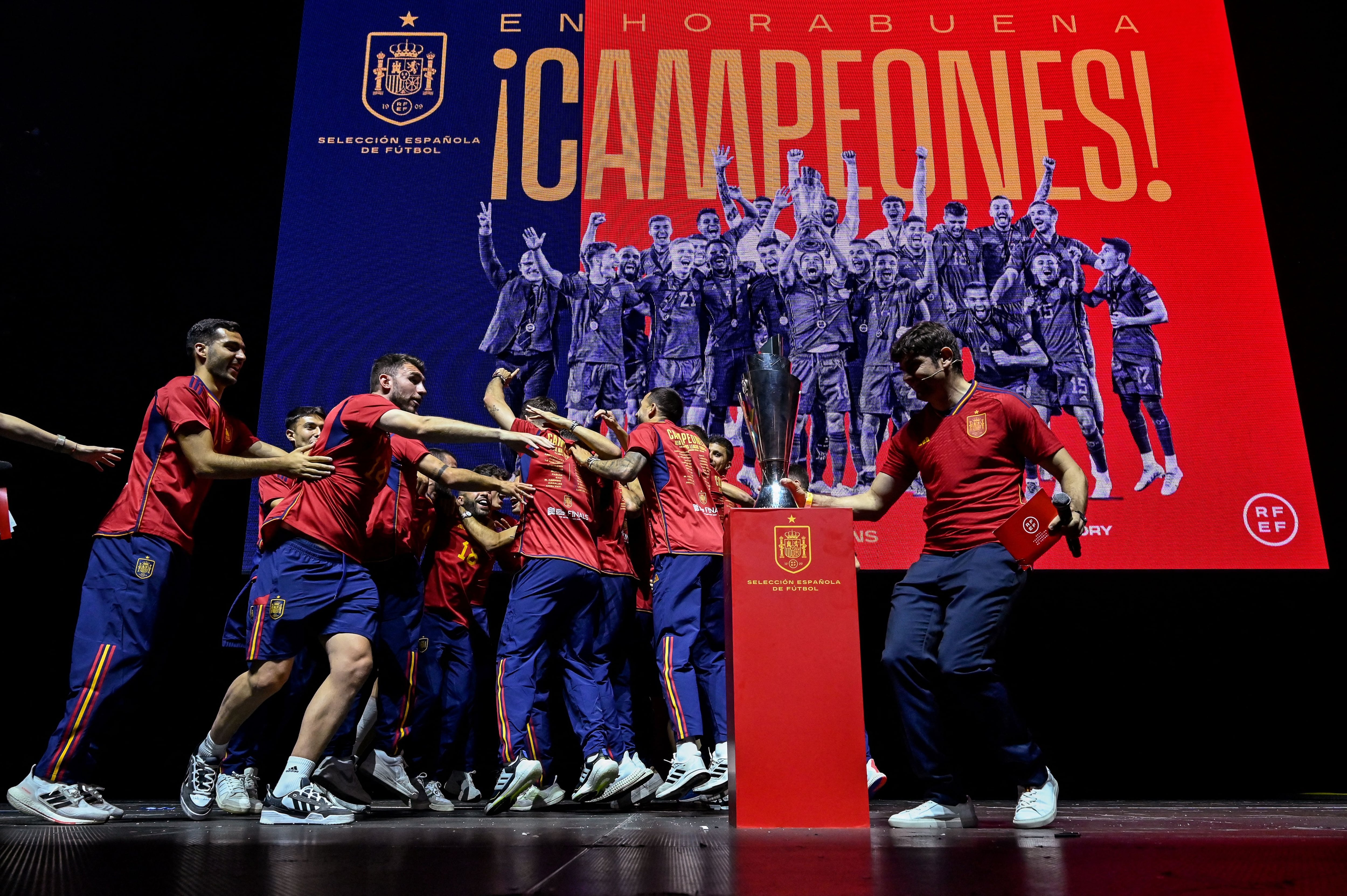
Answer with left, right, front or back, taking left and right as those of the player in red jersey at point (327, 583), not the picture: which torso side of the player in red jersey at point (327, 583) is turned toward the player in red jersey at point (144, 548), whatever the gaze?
back

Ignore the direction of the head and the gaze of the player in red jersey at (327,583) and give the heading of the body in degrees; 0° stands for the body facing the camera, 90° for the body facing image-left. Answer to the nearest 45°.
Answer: approximately 315°

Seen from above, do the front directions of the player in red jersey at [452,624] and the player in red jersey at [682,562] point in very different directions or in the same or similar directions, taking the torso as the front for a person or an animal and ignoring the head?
very different directions

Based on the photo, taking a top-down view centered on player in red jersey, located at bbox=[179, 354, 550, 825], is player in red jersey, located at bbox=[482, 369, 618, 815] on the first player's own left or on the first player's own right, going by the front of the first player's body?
on the first player's own left

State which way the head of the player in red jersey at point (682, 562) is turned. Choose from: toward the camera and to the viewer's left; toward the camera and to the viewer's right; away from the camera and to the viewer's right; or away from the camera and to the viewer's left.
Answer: away from the camera and to the viewer's left

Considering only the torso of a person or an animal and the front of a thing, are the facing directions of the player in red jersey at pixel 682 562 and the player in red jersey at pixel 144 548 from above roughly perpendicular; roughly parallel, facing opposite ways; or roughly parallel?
roughly perpendicular

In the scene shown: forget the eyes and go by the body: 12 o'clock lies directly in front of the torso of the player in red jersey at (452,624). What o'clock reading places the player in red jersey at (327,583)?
the player in red jersey at (327,583) is roughly at 2 o'clock from the player in red jersey at (452,624).

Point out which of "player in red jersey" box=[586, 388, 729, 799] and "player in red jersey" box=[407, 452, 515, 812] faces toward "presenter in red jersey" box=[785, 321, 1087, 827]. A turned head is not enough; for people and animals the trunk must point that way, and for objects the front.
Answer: "player in red jersey" box=[407, 452, 515, 812]

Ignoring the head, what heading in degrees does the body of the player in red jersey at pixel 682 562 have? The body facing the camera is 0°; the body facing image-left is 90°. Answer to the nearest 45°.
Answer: approximately 135°

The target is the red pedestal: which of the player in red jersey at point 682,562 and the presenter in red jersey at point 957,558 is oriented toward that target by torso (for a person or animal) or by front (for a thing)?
the presenter in red jersey at point 957,558

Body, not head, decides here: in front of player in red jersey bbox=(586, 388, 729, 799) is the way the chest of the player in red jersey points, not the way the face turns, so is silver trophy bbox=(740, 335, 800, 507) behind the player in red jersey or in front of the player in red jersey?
behind

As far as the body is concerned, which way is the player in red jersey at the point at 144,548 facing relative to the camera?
to the viewer's right

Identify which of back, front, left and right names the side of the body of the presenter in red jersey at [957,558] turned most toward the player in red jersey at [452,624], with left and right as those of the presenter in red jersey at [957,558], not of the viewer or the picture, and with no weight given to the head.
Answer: right

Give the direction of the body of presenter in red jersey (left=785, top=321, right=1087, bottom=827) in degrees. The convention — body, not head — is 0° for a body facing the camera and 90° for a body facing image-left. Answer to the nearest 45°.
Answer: approximately 45°

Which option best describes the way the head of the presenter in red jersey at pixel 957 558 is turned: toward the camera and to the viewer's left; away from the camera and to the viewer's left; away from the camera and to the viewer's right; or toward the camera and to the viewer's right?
toward the camera and to the viewer's left
